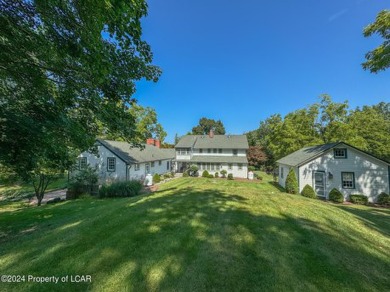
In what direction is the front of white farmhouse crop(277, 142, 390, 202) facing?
toward the camera

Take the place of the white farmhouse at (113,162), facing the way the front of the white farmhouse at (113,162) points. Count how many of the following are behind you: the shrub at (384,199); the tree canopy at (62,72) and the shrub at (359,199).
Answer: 0

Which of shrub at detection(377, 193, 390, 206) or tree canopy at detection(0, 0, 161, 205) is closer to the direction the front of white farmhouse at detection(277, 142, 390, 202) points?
the tree canopy

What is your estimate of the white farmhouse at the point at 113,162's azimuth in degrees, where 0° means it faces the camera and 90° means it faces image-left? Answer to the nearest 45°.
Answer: approximately 315°

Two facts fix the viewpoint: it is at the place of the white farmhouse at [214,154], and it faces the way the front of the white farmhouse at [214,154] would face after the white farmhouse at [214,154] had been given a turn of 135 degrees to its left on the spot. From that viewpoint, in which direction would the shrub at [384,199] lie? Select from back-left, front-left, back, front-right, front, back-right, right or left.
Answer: right

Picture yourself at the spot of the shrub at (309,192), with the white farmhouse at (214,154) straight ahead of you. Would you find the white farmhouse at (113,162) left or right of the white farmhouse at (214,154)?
left

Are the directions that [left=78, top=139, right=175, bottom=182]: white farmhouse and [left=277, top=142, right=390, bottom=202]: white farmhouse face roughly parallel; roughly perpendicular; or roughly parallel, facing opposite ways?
roughly perpendicular

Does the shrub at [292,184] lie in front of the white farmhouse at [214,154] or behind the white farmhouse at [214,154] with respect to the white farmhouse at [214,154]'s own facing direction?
in front

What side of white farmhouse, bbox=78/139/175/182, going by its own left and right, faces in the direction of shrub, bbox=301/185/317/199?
front

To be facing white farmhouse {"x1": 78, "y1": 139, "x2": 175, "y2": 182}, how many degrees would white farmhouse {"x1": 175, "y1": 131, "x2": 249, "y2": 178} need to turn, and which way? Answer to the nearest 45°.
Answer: approximately 45° to its right

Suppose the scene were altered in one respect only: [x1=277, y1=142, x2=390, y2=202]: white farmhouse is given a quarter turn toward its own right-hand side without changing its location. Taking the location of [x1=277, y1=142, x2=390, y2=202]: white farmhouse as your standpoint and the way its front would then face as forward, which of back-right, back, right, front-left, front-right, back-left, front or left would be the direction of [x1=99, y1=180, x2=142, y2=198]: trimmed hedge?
front-left

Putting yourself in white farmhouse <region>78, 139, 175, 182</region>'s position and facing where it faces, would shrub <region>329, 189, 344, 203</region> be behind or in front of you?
in front

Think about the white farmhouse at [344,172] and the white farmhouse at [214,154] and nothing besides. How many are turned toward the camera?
2
